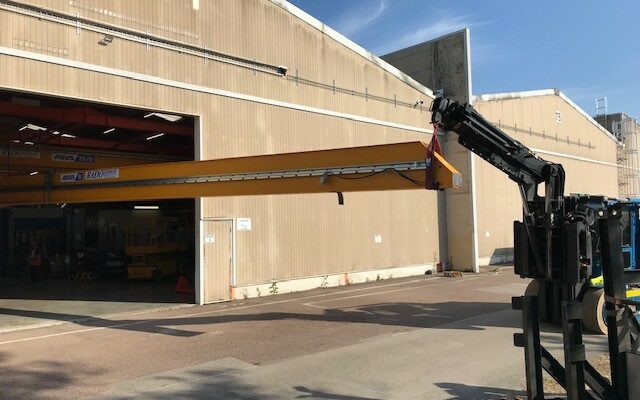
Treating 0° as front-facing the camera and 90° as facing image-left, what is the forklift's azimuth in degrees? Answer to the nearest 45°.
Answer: approximately 45°

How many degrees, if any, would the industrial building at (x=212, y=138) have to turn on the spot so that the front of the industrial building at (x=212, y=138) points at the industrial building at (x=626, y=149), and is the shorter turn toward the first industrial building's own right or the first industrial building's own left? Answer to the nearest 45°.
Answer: approximately 90° to the first industrial building's own left

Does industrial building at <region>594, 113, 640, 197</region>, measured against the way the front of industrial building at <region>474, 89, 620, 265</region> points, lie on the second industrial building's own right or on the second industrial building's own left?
on the second industrial building's own left

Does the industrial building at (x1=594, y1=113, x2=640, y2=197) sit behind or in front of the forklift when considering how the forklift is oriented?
behind

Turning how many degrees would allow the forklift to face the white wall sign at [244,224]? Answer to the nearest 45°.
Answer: approximately 45° to its right

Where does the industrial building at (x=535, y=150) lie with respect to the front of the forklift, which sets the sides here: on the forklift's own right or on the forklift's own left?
on the forklift's own right

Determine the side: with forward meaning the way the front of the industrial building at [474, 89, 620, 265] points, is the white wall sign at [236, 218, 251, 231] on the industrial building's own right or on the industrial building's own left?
on the industrial building's own right

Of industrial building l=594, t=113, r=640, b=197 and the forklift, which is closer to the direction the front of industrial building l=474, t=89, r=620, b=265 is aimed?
the forklift

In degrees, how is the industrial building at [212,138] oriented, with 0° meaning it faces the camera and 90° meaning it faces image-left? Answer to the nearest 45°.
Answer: approximately 315°
